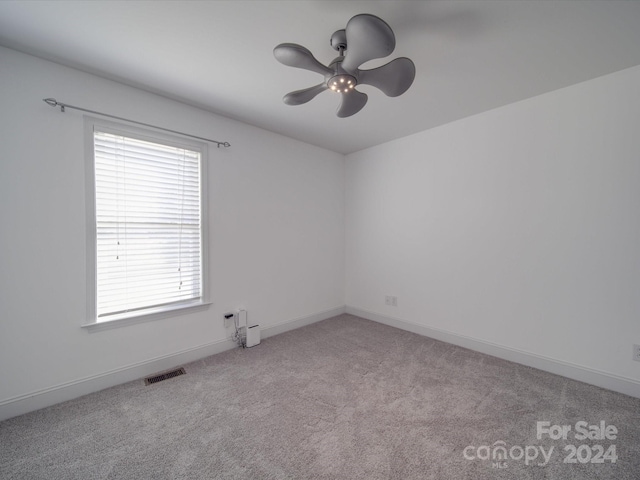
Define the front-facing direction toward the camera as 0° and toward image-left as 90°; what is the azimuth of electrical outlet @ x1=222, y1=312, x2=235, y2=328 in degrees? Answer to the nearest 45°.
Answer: approximately 315°

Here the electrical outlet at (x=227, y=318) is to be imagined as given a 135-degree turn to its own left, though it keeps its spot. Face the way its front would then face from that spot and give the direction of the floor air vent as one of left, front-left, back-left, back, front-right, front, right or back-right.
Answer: back-left
